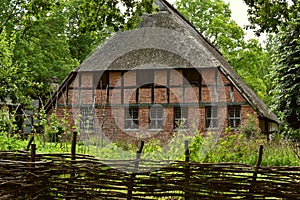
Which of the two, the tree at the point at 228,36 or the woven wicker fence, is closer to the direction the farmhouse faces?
the woven wicker fence

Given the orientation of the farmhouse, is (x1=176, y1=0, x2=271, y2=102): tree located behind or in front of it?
behind

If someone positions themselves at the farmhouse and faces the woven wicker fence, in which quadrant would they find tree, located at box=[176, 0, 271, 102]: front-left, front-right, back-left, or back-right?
back-left

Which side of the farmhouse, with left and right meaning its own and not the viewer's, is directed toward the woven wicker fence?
front

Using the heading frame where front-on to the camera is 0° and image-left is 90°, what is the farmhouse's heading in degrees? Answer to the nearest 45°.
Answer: approximately 0°

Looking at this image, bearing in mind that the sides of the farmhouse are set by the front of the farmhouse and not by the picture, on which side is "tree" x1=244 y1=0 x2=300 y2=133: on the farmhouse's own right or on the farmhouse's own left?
on the farmhouse's own left
